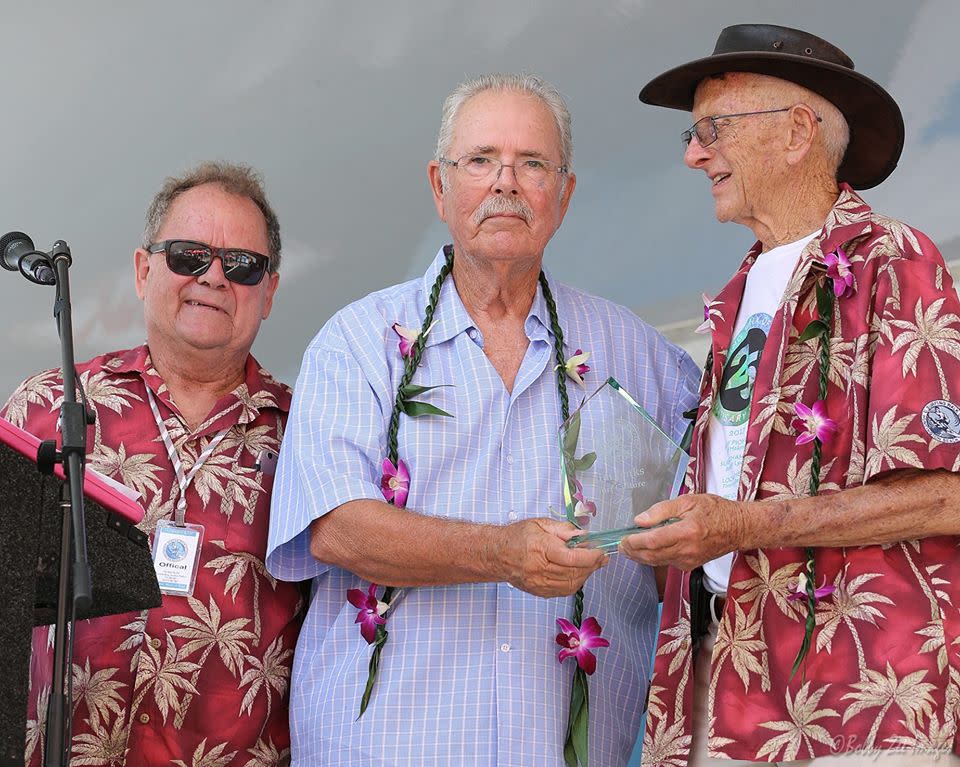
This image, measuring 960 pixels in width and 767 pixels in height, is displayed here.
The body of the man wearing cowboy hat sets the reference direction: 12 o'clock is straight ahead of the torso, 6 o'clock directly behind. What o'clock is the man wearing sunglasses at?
The man wearing sunglasses is roughly at 2 o'clock from the man wearing cowboy hat.

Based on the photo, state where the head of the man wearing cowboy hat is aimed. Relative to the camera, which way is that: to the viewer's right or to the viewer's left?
to the viewer's left

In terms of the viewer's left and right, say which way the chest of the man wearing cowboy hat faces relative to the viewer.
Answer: facing the viewer and to the left of the viewer

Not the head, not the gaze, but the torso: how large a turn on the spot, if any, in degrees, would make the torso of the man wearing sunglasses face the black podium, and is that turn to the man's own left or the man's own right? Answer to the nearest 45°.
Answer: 0° — they already face it

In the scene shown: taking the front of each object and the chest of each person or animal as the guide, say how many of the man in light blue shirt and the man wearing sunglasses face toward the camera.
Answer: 2

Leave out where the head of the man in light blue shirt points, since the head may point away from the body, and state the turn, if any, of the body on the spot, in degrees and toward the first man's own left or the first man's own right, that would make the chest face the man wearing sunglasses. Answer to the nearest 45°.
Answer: approximately 90° to the first man's own right

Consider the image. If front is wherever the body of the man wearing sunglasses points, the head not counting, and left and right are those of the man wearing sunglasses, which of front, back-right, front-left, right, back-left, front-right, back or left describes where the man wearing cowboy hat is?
front-left

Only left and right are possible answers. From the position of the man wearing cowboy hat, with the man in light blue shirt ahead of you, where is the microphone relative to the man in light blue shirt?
left

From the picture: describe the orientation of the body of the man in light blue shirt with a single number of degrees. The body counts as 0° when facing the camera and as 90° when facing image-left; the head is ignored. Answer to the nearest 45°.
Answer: approximately 0°

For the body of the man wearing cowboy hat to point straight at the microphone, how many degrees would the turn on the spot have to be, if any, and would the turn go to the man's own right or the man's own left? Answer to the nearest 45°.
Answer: approximately 45° to the man's own right

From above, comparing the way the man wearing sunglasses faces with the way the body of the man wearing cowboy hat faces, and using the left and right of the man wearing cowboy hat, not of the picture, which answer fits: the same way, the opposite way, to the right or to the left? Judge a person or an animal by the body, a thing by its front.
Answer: to the left
